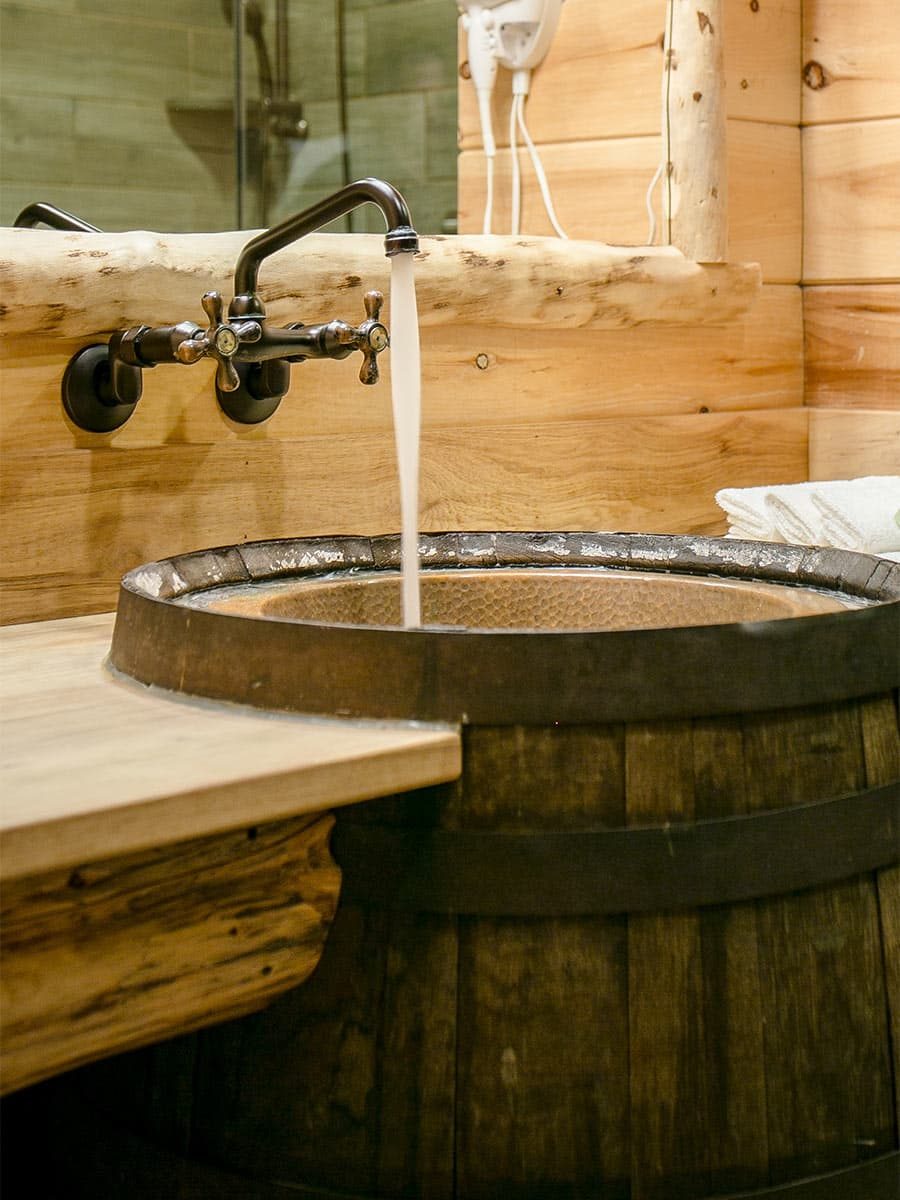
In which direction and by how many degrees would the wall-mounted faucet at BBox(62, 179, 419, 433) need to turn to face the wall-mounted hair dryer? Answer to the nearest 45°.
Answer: approximately 90° to its left

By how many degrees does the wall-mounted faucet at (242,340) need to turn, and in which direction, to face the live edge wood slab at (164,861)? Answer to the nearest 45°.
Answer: approximately 45° to its right

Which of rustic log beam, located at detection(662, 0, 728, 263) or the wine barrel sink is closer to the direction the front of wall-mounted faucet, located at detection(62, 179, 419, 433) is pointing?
the wine barrel sink

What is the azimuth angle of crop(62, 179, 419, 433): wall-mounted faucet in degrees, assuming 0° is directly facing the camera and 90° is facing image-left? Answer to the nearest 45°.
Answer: approximately 315°

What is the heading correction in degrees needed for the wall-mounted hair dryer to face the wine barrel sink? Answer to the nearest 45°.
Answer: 0° — it already faces it
